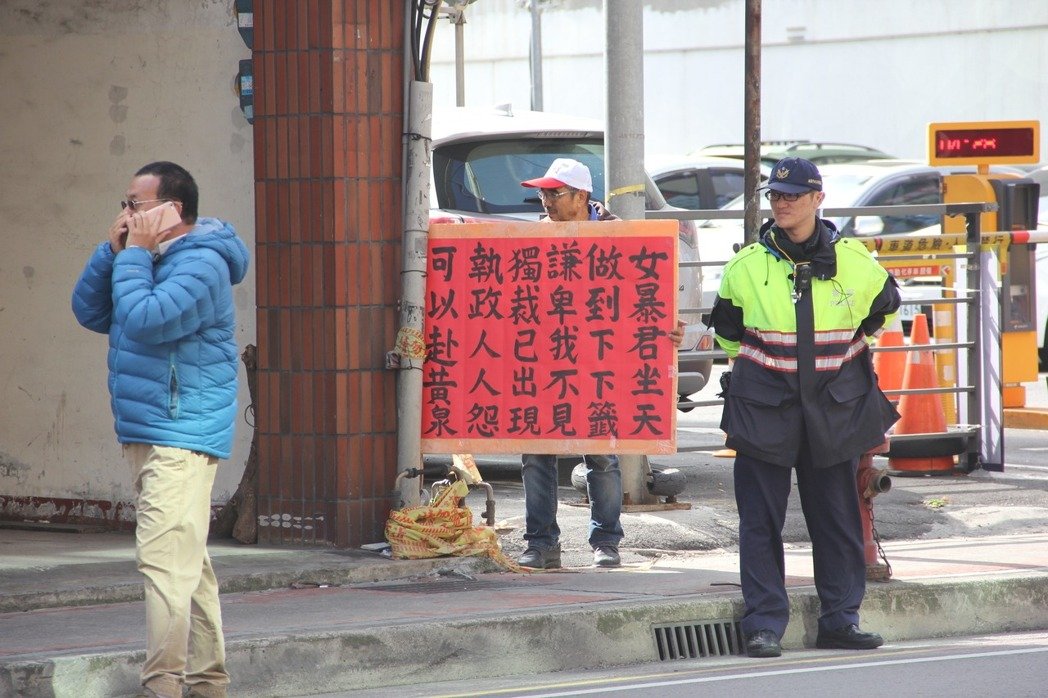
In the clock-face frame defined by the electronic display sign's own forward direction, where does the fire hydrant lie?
The fire hydrant is roughly at 12 o'clock from the electronic display sign.

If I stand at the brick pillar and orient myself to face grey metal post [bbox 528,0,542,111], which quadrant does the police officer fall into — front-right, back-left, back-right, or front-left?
back-right

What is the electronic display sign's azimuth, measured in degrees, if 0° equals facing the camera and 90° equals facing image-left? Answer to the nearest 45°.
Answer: approximately 0°
